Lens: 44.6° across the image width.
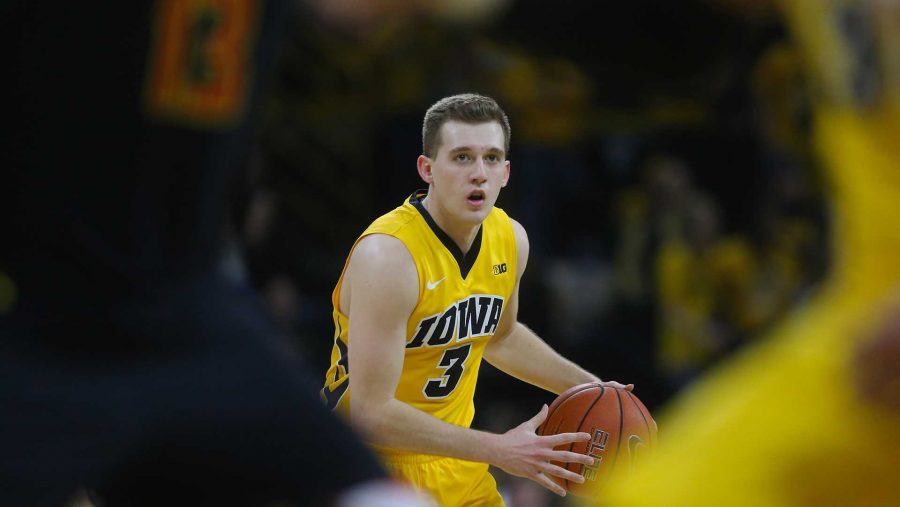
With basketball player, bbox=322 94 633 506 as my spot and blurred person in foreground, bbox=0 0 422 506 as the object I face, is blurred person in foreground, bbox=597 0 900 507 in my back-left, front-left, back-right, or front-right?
front-left

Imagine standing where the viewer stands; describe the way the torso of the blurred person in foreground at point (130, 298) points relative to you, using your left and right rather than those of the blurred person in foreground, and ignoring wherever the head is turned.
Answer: facing away from the viewer and to the left of the viewer

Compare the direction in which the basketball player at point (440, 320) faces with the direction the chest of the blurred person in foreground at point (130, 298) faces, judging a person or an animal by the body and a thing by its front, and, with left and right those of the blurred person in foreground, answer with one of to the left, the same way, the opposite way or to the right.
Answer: the opposite way

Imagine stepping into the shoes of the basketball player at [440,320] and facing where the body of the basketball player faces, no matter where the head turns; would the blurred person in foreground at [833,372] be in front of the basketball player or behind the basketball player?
in front

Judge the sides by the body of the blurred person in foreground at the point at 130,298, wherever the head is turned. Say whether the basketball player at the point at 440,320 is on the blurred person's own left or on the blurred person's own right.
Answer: on the blurred person's own right

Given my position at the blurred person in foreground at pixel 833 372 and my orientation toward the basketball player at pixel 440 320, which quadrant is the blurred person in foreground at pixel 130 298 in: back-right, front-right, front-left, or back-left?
front-left

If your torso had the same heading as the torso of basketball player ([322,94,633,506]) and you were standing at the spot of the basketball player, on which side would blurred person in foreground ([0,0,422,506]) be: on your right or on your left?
on your right
